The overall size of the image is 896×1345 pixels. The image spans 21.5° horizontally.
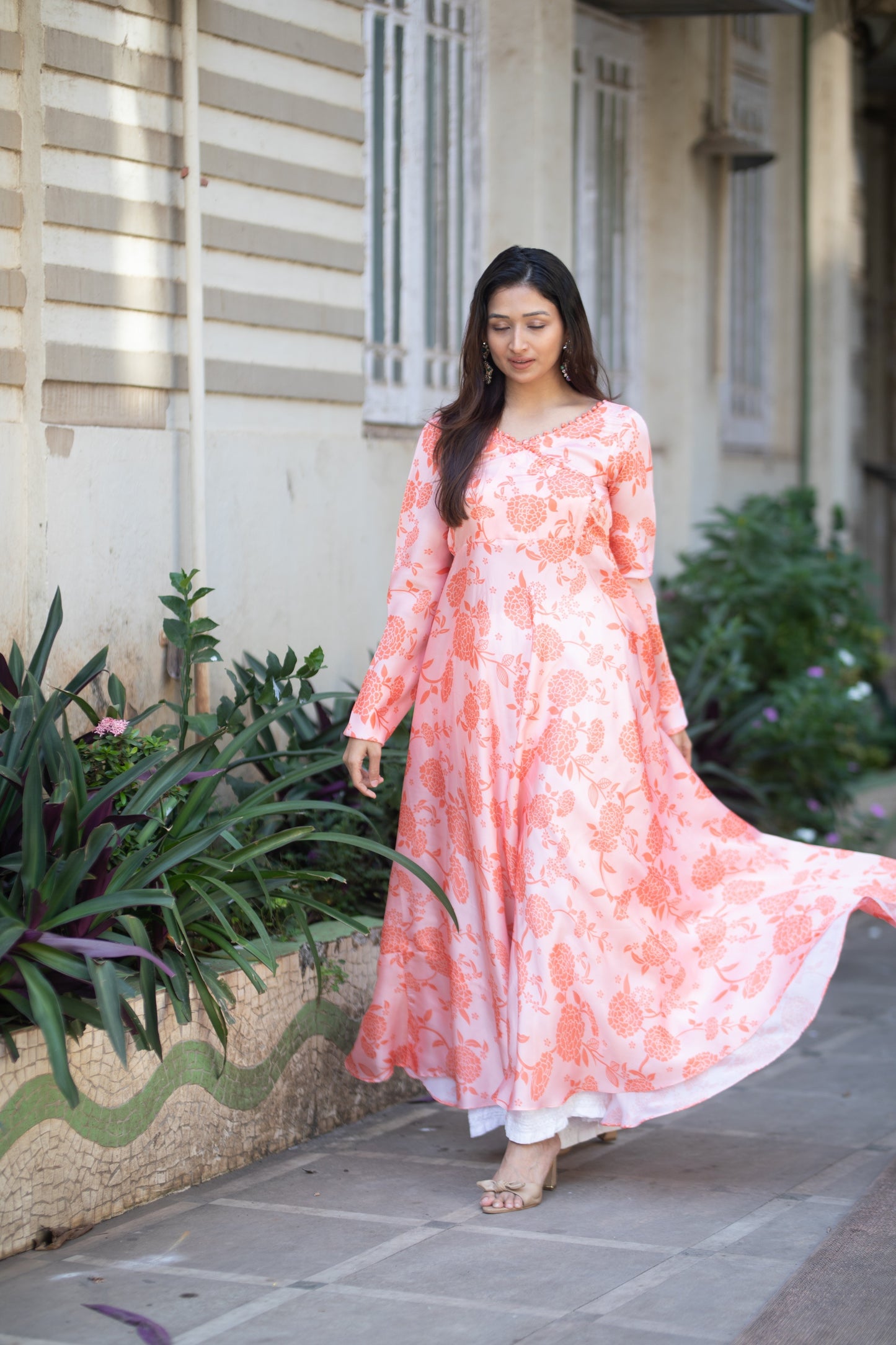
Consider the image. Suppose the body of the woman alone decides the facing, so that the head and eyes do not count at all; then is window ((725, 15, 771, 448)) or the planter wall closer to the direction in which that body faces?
the planter wall

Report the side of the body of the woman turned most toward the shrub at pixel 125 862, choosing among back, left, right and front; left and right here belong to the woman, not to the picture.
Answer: right

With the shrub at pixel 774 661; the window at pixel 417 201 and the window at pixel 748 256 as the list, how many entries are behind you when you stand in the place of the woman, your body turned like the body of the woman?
3

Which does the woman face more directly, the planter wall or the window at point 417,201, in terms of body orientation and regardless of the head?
the planter wall

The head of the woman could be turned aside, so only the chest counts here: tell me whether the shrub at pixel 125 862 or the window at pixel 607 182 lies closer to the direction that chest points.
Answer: the shrub

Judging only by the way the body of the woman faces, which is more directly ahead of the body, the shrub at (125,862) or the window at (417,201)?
the shrub

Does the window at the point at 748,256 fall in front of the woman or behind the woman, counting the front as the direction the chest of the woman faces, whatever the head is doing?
behind

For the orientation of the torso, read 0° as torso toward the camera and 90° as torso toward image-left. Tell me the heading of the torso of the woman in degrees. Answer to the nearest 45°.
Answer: approximately 0°

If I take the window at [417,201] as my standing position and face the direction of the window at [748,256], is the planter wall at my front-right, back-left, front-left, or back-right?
back-right

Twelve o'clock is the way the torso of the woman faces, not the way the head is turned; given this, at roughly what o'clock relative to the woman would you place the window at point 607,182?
The window is roughly at 6 o'clock from the woman.

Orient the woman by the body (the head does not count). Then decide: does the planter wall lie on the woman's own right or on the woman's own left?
on the woman's own right

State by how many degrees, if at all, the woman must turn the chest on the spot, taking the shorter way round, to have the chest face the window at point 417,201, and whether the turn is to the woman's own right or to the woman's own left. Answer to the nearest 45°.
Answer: approximately 180°
